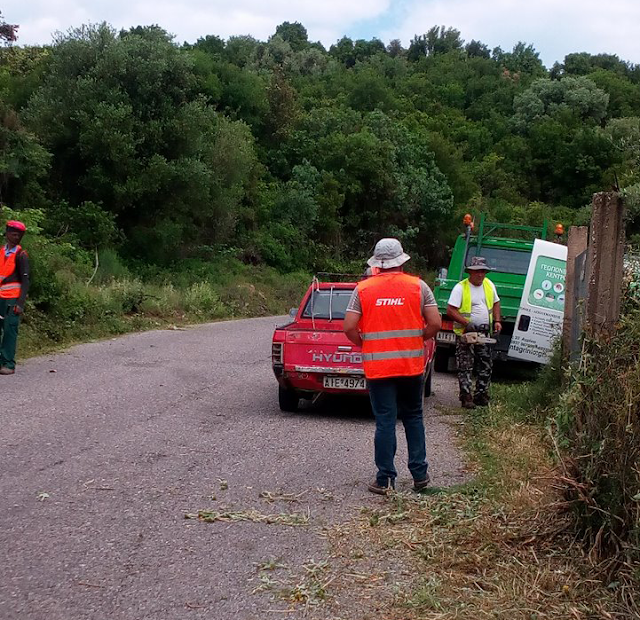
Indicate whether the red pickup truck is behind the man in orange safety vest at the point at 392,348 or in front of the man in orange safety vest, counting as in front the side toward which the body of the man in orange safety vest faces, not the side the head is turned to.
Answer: in front

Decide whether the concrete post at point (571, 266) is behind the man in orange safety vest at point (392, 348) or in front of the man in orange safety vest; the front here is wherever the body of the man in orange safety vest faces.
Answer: in front

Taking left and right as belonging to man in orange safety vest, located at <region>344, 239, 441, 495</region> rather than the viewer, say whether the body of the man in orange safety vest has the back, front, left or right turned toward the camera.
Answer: back

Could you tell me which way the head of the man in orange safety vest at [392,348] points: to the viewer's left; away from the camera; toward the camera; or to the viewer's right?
away from the camera

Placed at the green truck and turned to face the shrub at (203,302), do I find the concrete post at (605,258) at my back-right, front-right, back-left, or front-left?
back-left

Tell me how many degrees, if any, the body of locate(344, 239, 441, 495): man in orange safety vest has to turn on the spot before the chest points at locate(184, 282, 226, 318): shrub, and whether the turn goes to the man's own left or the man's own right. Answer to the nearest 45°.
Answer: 0° — they already face it

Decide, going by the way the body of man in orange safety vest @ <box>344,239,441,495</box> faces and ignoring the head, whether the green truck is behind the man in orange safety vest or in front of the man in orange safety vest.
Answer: in front

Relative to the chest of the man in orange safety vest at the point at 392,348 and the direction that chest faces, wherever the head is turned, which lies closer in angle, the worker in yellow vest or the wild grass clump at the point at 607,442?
the worker in yellow vest
